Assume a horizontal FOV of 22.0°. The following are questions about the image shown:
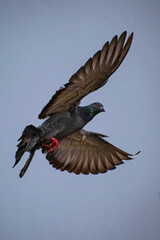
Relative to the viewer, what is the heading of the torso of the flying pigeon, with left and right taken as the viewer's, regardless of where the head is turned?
facing to the right of the viewer

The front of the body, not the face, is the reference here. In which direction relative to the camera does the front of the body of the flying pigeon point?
to the viewer's right
